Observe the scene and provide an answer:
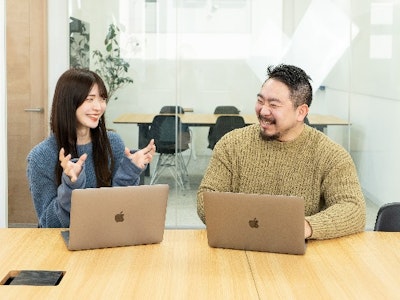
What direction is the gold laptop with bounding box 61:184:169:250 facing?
away from the camera

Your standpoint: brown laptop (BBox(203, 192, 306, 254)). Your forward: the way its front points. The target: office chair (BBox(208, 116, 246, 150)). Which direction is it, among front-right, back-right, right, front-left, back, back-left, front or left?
front

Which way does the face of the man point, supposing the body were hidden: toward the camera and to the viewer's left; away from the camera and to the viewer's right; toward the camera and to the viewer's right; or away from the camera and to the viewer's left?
toward the camera and to the viewer's left

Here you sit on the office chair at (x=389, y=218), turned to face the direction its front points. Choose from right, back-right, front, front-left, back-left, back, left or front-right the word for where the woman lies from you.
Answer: right

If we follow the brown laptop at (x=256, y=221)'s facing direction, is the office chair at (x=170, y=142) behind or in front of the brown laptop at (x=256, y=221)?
in front

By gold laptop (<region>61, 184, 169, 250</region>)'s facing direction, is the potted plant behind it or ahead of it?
ahead

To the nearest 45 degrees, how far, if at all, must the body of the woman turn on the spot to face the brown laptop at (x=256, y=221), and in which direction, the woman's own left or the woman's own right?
0° — they already face it

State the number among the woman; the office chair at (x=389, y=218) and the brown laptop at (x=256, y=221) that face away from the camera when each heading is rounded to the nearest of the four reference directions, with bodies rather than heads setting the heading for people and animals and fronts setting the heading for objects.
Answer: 1

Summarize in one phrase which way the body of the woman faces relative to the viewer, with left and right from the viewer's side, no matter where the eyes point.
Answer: facing the viewer and to the right of the viewer

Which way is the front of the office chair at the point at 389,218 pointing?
toward the camera

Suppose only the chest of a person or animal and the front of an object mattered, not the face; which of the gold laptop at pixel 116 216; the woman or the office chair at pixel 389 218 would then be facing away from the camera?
the gold laptop

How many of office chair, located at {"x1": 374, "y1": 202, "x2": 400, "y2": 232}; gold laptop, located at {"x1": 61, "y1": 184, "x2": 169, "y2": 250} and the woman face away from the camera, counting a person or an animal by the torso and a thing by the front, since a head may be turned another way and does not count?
1

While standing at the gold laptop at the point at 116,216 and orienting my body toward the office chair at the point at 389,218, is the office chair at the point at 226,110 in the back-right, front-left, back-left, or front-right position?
front-left

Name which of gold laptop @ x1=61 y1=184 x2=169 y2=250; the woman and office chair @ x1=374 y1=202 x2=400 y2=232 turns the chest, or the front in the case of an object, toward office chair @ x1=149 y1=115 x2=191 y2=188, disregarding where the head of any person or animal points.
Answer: the gold laptop

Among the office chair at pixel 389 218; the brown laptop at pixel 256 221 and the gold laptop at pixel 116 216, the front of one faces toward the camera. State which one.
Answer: the office chair

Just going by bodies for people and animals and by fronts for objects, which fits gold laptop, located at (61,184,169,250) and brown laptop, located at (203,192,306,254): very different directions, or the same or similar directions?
same or similar directions

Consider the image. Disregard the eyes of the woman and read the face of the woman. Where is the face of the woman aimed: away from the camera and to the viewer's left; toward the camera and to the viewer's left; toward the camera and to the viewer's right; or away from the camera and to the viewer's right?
toward the camera and to the viewer's right

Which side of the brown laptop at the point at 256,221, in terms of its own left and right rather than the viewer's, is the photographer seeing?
back
